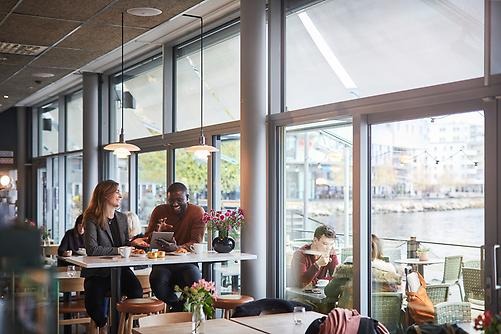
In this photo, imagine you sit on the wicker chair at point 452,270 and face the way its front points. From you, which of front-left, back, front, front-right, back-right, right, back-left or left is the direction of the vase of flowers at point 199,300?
front

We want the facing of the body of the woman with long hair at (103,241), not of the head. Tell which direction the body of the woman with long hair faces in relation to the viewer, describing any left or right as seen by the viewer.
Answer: facing the viewer and to the right of the viewer

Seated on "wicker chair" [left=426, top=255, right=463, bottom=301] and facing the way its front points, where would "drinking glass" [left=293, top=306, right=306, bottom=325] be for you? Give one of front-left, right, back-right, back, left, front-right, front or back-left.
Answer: front

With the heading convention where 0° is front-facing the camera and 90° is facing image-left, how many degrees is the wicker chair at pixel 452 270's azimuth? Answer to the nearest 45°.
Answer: approximately 45°

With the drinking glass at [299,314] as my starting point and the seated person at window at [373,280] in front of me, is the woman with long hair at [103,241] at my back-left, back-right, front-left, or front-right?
front-left

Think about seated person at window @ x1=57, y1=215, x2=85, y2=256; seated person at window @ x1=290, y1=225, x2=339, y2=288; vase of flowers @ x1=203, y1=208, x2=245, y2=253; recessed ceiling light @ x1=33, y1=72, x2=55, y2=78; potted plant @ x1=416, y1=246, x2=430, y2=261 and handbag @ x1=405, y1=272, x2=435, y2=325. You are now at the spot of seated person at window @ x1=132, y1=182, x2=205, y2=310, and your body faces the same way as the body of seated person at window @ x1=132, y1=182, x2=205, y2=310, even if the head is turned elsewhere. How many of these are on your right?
2

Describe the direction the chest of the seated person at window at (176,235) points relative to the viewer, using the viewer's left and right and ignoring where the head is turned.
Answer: facing the viewer and to the left of the viewer

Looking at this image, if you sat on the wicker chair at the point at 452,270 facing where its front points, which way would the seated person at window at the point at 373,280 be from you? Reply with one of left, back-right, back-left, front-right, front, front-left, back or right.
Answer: front

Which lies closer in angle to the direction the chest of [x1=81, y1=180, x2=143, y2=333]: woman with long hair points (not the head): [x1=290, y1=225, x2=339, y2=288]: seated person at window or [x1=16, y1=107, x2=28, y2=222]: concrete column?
the seated person at window

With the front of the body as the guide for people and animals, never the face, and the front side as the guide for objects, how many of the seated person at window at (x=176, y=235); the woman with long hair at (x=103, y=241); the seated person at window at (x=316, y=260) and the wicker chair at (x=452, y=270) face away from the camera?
0

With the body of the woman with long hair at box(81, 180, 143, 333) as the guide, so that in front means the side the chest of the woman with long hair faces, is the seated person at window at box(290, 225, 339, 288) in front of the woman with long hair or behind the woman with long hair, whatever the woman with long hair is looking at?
in front
